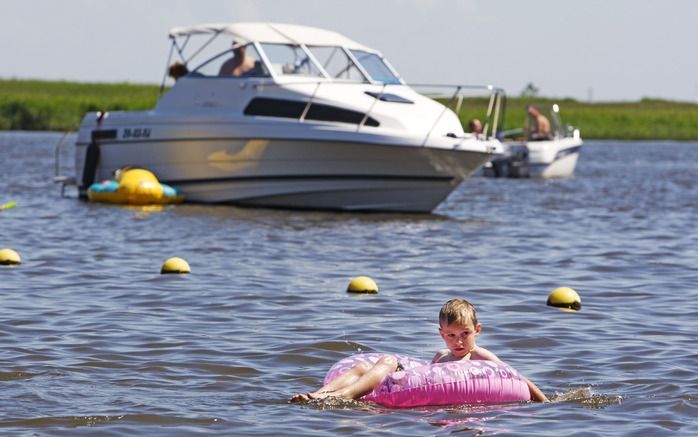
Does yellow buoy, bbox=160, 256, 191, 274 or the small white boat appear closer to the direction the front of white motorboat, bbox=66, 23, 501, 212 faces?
the small white boat

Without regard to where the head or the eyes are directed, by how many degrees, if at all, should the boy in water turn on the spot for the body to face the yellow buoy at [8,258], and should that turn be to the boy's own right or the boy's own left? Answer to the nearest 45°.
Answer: approximately 90° to the boy's own right

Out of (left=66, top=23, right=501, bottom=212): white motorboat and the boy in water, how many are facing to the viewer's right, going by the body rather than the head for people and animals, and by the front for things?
1

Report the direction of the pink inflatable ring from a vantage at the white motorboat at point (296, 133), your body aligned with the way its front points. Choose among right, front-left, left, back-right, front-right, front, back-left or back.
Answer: right

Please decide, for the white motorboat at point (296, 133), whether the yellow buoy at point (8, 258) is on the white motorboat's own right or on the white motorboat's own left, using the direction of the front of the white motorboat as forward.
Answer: on the white motorboat's own right

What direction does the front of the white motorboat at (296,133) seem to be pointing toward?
to the viewer's right

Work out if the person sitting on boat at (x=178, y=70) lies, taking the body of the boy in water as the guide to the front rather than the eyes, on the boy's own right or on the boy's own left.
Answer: on the boy's own right

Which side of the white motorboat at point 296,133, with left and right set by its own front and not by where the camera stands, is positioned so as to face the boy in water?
right

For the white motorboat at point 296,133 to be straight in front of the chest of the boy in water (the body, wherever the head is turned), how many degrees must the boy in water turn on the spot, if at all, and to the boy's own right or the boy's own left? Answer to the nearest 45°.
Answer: approximately 135° to the boy's own right

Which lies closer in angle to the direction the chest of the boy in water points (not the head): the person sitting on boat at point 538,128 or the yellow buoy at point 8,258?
the yellow buoy
